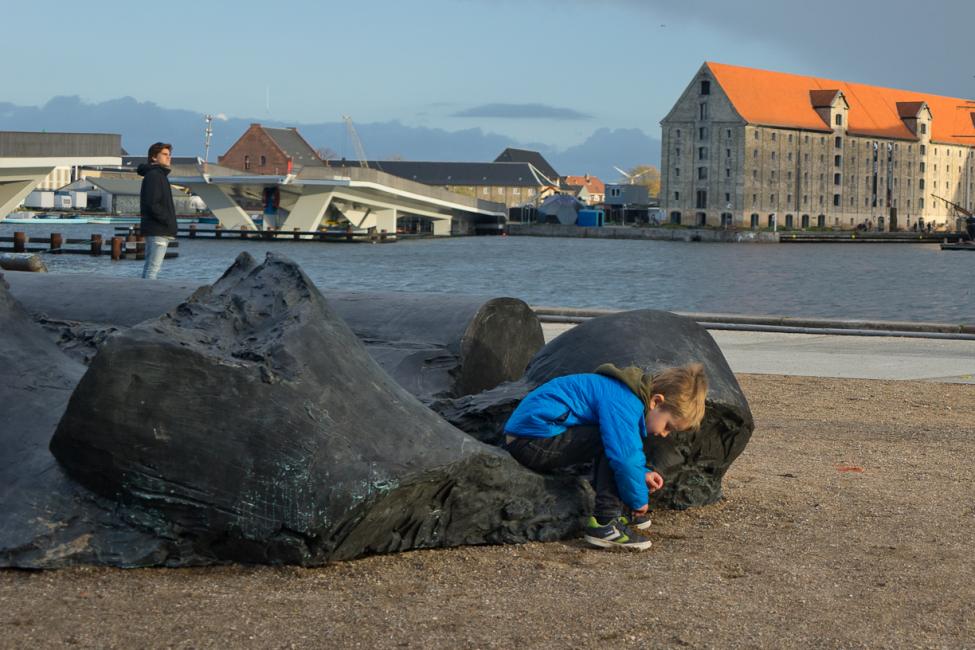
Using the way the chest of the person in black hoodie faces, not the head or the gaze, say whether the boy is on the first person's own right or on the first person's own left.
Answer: on the first person's own right

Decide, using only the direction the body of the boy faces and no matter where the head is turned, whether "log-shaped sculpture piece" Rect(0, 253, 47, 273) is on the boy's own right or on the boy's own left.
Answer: on the boy's own left

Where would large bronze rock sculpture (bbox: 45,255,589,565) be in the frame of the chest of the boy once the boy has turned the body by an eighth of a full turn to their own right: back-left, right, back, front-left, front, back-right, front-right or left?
right

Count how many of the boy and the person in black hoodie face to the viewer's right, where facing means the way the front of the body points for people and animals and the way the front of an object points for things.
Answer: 2

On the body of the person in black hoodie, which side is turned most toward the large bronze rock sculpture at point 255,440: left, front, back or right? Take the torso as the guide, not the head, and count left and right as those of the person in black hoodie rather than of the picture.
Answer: right

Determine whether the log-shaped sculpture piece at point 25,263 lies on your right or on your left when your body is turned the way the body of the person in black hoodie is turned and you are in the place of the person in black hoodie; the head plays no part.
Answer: on your left

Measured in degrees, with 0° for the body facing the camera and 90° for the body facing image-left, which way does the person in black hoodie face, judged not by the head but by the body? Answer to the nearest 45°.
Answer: approximately 270°

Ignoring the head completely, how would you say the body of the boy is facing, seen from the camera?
to the viewer's right
